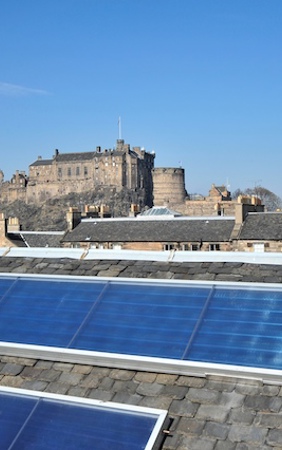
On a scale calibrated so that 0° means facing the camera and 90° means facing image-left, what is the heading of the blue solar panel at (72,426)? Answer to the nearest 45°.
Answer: approximately 45°

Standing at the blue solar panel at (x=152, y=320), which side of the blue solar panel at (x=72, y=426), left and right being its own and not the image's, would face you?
back

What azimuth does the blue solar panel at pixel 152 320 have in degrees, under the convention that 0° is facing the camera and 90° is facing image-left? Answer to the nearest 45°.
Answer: approximately 45°
